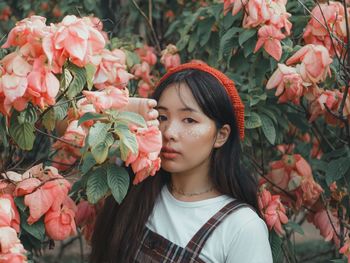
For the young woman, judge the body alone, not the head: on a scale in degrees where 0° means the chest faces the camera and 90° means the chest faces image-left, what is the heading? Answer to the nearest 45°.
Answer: approximately 45°

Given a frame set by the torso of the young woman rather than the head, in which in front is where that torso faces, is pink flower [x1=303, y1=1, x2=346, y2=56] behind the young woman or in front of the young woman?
behind

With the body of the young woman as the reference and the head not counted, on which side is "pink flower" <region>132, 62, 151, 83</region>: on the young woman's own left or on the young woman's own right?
on the young woman's own right
